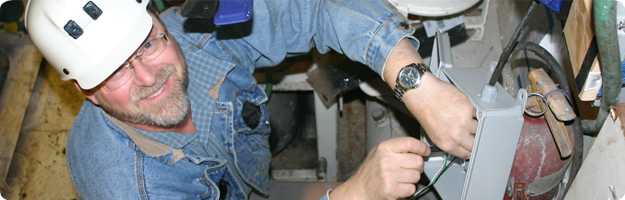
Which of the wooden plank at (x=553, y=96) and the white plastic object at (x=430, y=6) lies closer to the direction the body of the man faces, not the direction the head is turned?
the wooden plank

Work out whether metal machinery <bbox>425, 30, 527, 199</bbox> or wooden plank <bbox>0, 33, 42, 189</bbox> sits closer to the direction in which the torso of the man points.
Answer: the metal machinery

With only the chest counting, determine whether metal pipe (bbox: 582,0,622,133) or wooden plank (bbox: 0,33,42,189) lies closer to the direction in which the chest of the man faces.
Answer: the metal pipe

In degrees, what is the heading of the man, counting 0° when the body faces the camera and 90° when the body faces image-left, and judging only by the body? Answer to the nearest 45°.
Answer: approximately 315°

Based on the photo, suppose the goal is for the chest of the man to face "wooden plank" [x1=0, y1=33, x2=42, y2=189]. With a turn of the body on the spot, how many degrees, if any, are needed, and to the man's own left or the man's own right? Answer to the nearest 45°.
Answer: approximately 180°

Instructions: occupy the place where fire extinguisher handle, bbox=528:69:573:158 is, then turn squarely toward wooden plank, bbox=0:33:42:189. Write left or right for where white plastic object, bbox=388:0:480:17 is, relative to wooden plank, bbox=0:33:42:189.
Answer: right

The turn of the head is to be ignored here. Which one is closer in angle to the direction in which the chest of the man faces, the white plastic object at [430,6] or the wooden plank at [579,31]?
the wooden plank
